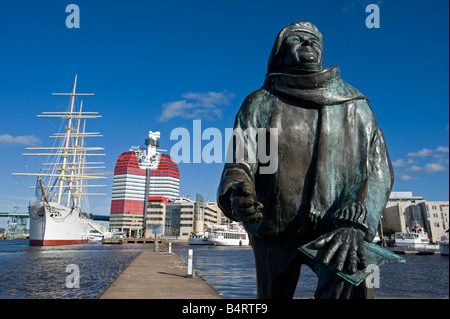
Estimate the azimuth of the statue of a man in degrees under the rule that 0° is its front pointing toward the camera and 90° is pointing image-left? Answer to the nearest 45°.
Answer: approximately 0°

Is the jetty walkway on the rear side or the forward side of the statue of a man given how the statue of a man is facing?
on the rear side
